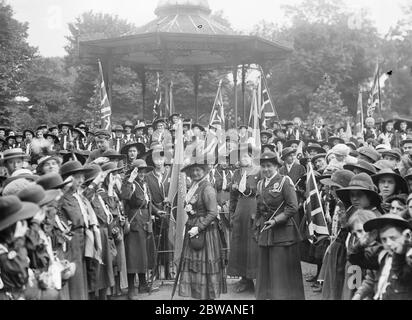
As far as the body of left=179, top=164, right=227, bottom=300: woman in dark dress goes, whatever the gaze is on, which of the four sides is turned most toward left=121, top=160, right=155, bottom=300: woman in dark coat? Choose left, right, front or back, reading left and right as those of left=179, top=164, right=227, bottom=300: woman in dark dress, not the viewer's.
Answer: right

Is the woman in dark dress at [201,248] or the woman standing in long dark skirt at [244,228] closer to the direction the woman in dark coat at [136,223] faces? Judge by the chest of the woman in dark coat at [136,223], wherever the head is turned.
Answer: the woman in dark dress

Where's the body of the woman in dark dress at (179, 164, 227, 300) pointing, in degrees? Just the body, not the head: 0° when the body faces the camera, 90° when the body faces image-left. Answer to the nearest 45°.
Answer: approximately 45°

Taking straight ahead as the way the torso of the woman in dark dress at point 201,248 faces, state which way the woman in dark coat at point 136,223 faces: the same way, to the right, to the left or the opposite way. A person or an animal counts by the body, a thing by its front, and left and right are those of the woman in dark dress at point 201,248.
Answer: to the left

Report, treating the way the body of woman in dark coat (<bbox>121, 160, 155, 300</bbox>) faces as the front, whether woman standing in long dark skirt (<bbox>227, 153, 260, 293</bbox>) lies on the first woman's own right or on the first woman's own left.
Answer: on the first woman's own left

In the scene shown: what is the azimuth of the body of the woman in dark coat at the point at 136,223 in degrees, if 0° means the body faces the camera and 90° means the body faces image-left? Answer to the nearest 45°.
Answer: approximately 315°

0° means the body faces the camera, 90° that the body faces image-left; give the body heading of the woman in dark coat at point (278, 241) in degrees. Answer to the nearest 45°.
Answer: approximately 45°

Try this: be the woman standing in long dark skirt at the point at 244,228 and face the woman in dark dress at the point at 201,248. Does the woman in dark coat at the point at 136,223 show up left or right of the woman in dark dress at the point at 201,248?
right

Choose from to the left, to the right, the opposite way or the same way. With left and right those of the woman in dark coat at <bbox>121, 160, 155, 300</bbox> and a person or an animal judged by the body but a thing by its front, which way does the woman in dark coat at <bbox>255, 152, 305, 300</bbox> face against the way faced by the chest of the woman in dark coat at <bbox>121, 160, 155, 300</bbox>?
to the right
